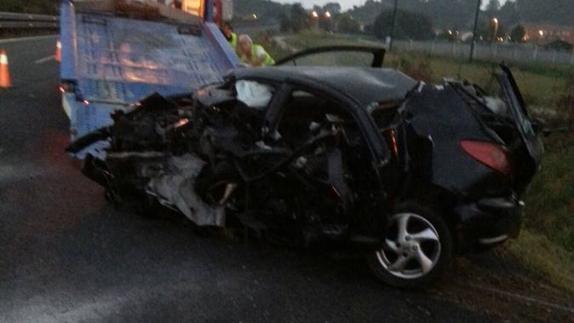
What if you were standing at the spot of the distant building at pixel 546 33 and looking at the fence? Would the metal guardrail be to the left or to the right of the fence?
right

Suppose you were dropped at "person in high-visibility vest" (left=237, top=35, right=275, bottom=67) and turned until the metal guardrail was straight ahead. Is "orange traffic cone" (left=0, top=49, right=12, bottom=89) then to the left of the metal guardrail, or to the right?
left

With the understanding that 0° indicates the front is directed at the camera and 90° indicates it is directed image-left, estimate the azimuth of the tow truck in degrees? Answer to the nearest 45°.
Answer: approximately 180°

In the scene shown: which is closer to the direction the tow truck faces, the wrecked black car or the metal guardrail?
the metal guardrail

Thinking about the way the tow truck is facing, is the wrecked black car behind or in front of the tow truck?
behind

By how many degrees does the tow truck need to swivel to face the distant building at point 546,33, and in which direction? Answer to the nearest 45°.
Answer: approximately 45° to its right

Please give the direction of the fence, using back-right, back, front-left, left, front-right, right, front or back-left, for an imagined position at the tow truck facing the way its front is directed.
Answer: front-right

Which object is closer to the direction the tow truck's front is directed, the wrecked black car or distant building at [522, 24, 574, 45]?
the distant building
